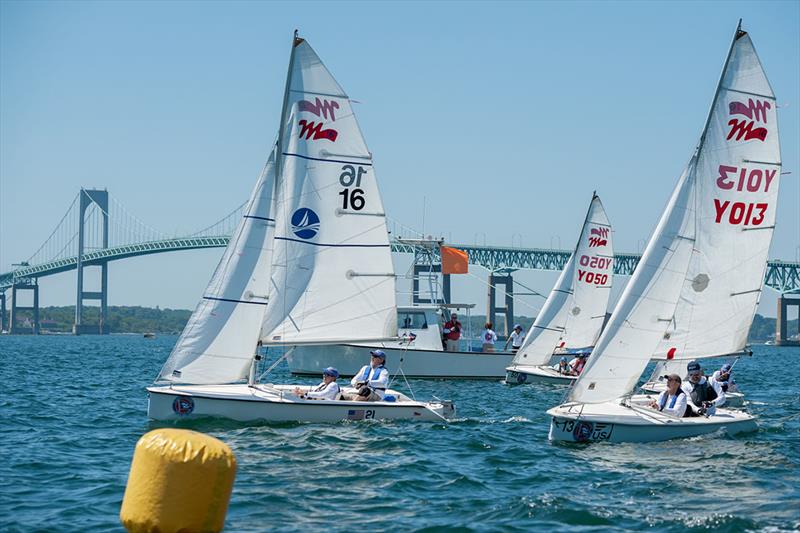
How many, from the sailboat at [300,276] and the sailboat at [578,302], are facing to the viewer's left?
2

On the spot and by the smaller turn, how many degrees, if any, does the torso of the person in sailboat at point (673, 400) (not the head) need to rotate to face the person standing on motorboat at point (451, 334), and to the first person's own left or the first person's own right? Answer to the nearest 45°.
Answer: approximately 90° to the first person's own right

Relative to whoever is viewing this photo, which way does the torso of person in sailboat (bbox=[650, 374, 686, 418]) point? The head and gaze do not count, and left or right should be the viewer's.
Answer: facing the viewer and to the left of the viewer

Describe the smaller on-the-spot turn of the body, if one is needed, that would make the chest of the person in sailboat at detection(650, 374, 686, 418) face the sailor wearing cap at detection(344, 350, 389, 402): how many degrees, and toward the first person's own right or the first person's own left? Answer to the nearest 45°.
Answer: approximately 45° to the first person's own right

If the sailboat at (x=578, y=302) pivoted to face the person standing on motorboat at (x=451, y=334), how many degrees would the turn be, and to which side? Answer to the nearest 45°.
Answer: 0° — it already faces them

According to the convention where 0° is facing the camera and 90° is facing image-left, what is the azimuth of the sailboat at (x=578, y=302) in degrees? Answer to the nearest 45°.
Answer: approximately 90°

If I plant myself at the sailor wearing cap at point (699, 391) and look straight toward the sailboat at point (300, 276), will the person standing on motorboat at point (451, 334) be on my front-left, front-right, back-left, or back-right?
front-right

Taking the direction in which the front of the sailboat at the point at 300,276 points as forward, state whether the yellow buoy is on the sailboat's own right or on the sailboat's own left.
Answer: on the sailboat's own left

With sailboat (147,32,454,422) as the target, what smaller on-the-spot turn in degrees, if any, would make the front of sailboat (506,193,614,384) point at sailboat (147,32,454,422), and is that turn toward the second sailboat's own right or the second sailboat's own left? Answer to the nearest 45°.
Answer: approximately 90° to the second sailboat's own left

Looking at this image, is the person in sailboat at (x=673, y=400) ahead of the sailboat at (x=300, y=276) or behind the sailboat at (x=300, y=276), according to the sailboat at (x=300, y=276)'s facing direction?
behind

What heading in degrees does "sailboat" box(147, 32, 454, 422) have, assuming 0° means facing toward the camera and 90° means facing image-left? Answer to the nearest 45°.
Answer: approximately 90°

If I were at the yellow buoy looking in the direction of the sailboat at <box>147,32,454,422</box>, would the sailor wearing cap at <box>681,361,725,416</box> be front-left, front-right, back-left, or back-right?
front-right

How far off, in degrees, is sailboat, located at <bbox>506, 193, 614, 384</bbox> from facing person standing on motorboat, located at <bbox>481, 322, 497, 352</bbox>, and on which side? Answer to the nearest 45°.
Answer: approximately 45° to its right
